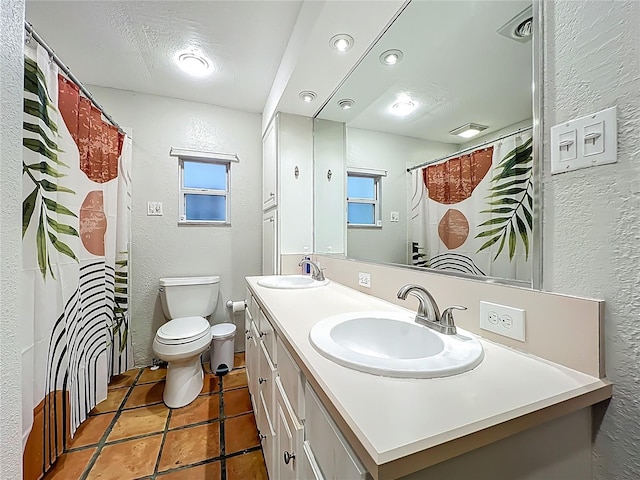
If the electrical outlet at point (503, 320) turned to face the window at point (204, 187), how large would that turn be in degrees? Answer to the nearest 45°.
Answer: approximately 45° to its right

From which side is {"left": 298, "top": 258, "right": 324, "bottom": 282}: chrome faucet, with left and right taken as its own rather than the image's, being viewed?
left

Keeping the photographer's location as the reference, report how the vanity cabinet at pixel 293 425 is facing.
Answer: facing to the left of the viewer

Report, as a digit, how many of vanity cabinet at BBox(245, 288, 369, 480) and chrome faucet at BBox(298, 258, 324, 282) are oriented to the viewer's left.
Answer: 2

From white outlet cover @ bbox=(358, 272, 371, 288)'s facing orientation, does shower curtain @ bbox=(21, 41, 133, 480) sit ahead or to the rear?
ahead

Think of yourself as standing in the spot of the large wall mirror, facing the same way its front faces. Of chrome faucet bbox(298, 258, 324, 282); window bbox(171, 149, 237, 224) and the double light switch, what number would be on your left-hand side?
1

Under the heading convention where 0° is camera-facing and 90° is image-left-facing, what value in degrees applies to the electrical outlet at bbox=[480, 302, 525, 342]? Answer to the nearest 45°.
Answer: approximately 45°

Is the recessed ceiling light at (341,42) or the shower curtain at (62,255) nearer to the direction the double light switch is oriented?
the shower curtain

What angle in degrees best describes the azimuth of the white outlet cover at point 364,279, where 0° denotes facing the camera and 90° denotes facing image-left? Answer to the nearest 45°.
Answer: approximately 45°
